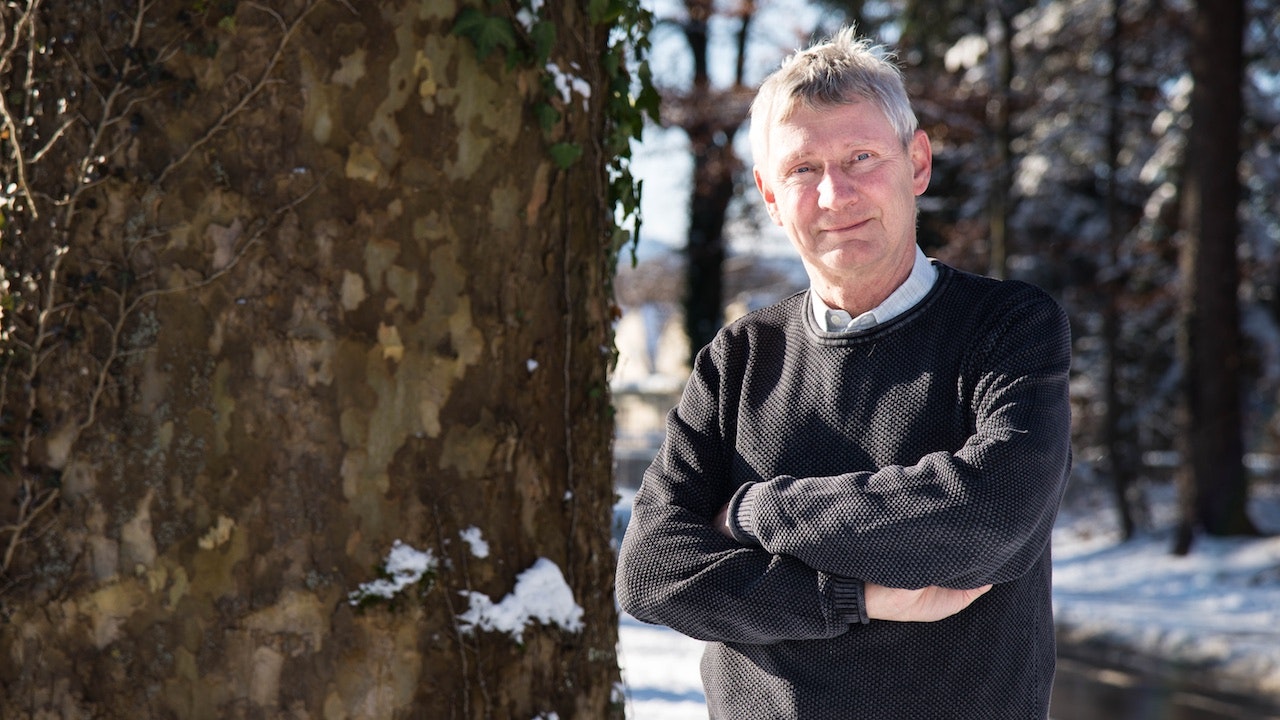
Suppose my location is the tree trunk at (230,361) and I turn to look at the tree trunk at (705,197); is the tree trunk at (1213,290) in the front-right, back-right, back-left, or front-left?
front-right

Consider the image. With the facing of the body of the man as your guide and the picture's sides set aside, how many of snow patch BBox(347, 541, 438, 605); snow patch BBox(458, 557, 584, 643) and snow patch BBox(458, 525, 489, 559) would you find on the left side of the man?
0

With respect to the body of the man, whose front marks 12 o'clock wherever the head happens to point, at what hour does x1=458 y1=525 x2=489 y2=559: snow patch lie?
The snow patch is roughly at 4 o'clock from the man.

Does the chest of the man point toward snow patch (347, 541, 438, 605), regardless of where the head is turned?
no

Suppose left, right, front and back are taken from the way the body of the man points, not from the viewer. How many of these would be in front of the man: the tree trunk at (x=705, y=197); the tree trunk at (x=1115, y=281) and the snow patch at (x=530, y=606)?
0

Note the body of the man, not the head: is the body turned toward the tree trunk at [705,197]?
no

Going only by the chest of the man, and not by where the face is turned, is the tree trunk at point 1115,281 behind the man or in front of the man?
behind

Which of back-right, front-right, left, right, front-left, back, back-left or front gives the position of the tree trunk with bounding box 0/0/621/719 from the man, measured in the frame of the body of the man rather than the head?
right

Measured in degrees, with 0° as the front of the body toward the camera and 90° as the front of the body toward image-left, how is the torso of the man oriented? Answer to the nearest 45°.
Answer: approximately 0°

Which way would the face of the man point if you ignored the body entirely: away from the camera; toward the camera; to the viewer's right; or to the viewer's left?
toward the camera

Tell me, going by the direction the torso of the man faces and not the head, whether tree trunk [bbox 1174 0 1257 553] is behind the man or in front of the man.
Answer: behind
